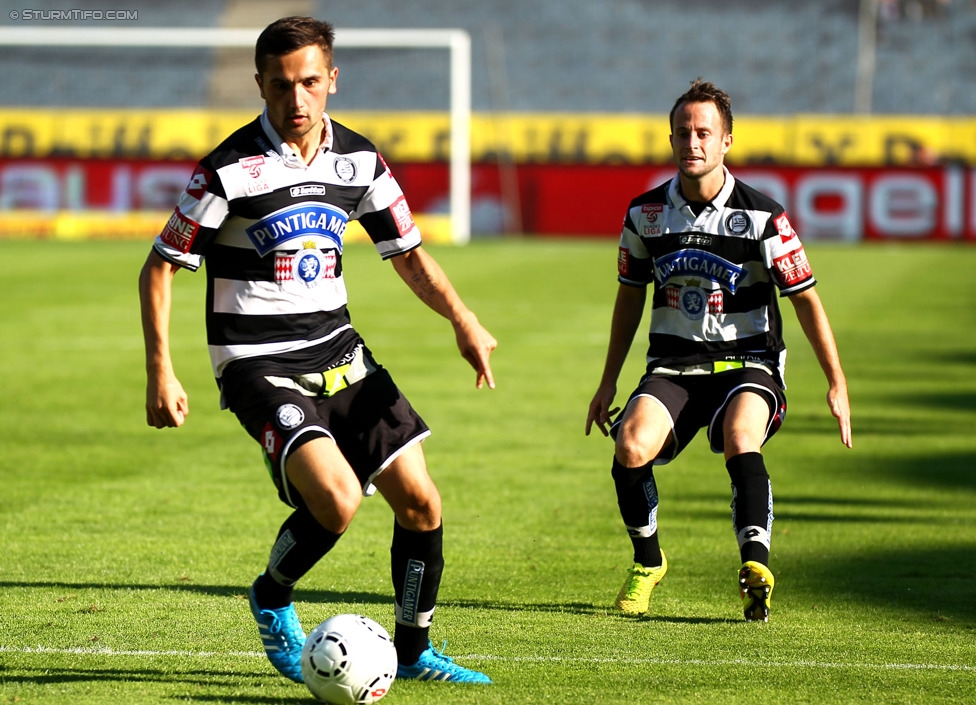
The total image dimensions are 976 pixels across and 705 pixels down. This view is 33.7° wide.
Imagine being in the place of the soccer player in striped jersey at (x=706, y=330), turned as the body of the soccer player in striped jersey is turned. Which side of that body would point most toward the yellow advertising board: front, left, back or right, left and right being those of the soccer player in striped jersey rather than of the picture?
back

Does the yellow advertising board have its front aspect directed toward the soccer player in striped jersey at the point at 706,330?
yes

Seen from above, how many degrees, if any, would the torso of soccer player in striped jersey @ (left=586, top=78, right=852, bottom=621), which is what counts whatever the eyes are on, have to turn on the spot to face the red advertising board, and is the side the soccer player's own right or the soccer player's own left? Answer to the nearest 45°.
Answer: approximately 180°

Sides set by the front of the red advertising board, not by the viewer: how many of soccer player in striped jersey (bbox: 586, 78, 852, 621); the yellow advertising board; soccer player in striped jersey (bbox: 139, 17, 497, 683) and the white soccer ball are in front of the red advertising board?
3

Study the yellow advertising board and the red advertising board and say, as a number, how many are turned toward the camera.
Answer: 2

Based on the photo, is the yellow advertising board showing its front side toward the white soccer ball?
yes

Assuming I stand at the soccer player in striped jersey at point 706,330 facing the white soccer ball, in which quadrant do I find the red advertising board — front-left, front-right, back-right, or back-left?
back-right
